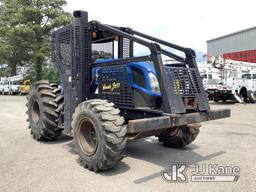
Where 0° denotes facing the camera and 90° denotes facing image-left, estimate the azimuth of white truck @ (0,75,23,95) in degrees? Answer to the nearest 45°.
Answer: approximately 315°

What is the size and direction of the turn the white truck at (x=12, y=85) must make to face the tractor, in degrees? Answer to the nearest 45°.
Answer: approximately 45° to its right

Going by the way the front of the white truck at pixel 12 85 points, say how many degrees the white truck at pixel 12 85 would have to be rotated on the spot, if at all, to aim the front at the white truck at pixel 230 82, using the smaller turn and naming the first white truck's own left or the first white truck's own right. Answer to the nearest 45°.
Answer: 0° — it already faces it

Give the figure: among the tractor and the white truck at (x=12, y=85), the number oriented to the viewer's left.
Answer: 0

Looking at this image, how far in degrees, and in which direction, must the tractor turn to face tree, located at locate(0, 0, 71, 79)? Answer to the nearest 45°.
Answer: approximately 135° to its left

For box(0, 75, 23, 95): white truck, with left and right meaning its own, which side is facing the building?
front

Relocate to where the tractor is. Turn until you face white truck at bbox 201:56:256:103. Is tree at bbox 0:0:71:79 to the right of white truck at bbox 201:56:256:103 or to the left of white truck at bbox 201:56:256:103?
left
